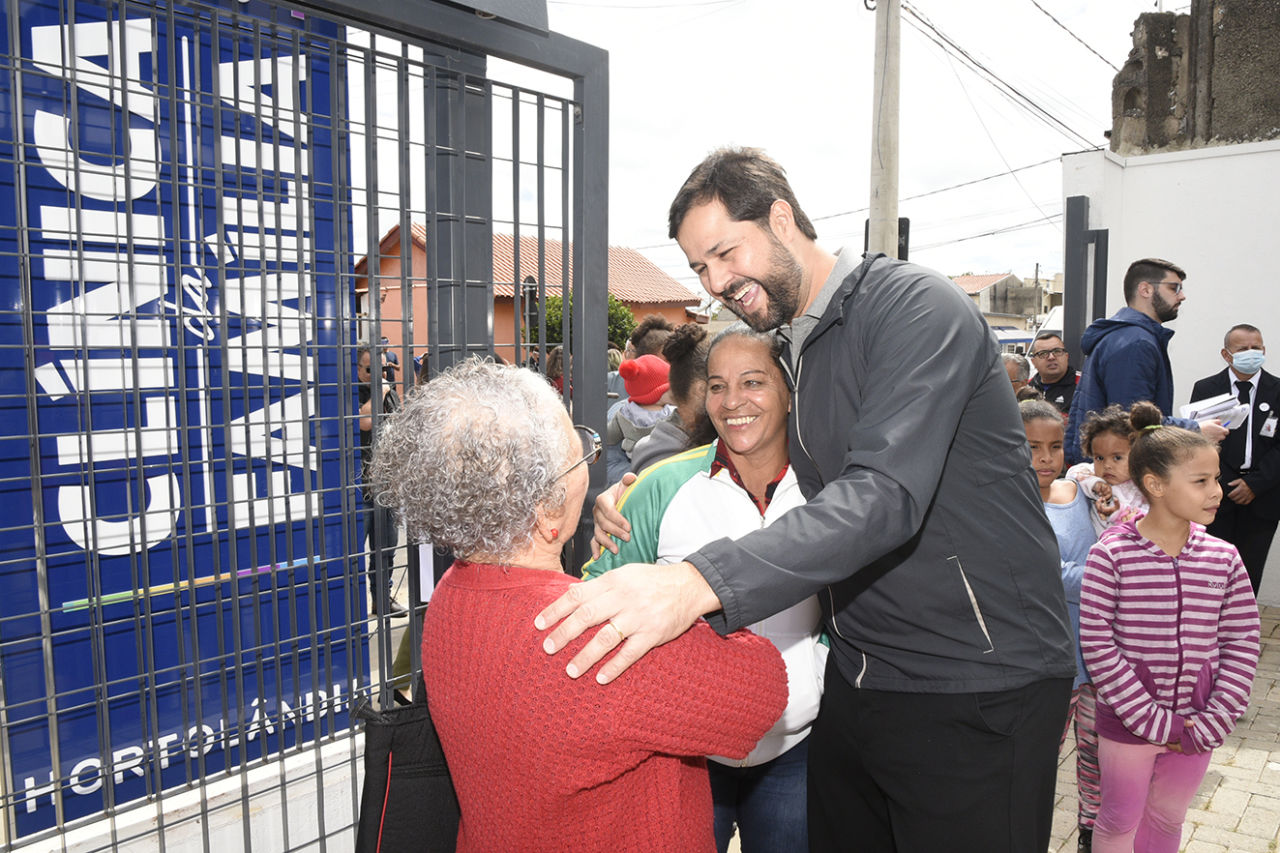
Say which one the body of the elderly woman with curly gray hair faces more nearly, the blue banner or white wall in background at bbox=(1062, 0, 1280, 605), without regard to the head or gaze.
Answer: the white wall in background

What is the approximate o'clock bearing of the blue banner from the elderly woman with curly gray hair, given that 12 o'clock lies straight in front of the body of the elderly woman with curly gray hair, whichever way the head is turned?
The blue banner is roughly at 9 o'clock from the elderly woman with curly gray hair.

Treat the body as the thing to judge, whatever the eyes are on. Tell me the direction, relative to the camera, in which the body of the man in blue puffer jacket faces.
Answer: to the viewer's right

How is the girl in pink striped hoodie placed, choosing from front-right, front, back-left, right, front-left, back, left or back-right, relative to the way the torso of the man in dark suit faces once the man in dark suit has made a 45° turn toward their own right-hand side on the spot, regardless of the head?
front-left

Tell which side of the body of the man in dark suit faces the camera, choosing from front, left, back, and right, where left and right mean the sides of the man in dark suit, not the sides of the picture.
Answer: front

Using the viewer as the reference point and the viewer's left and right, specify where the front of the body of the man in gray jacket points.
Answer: facing the viewer and to the left of the viewer

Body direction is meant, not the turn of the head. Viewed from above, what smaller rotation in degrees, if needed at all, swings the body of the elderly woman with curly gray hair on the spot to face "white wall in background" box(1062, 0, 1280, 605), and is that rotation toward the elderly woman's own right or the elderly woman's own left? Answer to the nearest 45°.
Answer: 0° — they already face it

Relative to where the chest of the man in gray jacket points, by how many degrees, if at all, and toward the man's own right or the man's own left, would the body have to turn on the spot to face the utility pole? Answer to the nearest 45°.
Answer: approximately 135° to the man's own right

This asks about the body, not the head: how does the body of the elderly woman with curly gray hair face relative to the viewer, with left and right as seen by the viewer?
facing away from the viewer and to the right of the viewer

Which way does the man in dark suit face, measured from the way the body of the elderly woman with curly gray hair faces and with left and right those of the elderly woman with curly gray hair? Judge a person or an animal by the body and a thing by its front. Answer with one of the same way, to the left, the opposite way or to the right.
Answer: the opposite way

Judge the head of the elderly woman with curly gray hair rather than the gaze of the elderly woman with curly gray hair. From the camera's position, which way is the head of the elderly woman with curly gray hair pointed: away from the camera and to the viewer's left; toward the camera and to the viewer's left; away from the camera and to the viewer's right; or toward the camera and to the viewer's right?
away from the camera and to the viewer's right

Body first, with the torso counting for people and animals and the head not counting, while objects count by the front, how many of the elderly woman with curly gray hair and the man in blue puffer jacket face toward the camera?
0

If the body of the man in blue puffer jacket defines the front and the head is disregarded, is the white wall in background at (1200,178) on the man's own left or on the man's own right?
on the man's own left

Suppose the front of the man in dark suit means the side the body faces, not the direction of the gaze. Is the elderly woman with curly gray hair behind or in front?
in front

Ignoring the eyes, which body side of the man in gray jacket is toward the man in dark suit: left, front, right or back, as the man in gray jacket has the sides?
back

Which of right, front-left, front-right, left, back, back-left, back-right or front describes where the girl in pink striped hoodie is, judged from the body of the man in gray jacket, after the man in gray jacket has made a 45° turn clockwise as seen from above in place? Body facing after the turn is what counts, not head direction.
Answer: back-right
